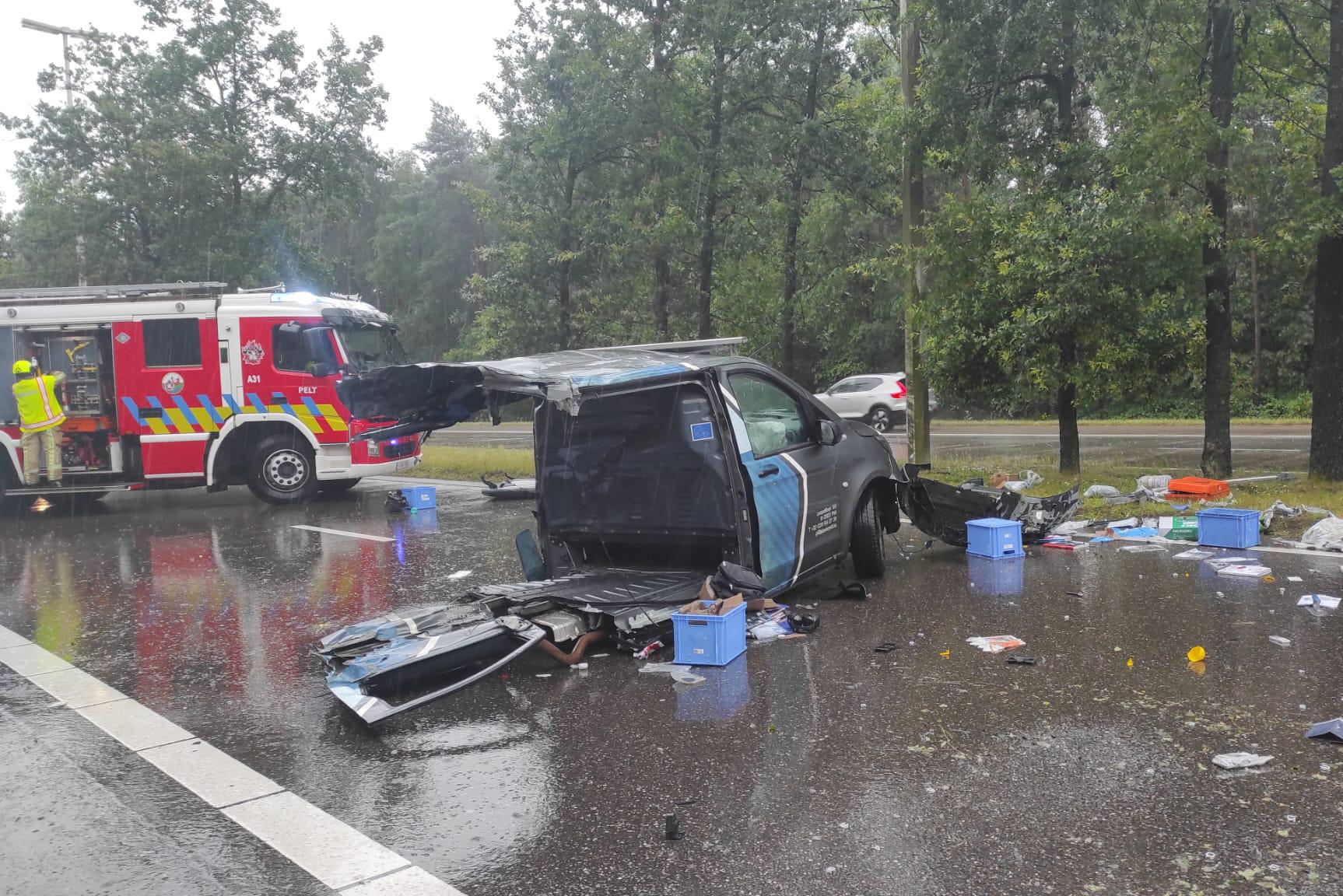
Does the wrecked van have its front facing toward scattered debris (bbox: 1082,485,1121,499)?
yes

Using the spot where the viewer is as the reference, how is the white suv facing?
facing away from the viewer and to the left of the viewer

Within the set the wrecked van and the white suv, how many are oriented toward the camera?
0

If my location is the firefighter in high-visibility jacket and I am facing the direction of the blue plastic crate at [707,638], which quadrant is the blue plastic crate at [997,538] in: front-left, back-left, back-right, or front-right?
front-left

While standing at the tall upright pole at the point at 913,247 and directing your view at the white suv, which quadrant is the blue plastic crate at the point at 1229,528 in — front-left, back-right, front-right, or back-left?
back-right

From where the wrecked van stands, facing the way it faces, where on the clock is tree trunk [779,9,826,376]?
The tree trunk is roughly at 11 o'clock from the wrecked van.

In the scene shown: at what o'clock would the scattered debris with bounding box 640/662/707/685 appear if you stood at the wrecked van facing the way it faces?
The scattered debris is roughly at 4 o'clock from the wrecked van.

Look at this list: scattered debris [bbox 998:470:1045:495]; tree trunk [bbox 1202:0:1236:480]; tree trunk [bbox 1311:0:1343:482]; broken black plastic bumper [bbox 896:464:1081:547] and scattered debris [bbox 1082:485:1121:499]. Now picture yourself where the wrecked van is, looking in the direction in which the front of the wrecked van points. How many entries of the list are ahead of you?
5

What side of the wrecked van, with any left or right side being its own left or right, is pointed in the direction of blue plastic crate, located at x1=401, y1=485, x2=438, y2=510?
left

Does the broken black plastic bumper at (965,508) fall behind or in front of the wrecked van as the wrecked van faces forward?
in front

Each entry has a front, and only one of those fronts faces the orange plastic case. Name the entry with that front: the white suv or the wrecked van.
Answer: the wrecked van

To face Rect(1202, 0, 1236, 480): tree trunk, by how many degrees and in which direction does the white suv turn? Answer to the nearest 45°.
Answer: approximately 135° to its left

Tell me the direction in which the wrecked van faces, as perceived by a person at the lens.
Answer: facing away from the viewer and to the right of the viewer

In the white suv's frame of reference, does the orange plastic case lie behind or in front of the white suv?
behind

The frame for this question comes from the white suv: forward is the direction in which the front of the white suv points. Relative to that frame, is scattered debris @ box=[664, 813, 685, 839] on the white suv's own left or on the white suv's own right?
on the white suv's own left

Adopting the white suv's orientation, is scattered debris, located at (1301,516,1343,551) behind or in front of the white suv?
behind
